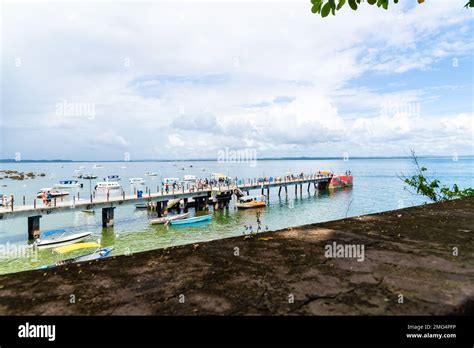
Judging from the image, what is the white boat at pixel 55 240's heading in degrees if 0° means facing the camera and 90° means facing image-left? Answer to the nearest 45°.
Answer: approximately 270°
